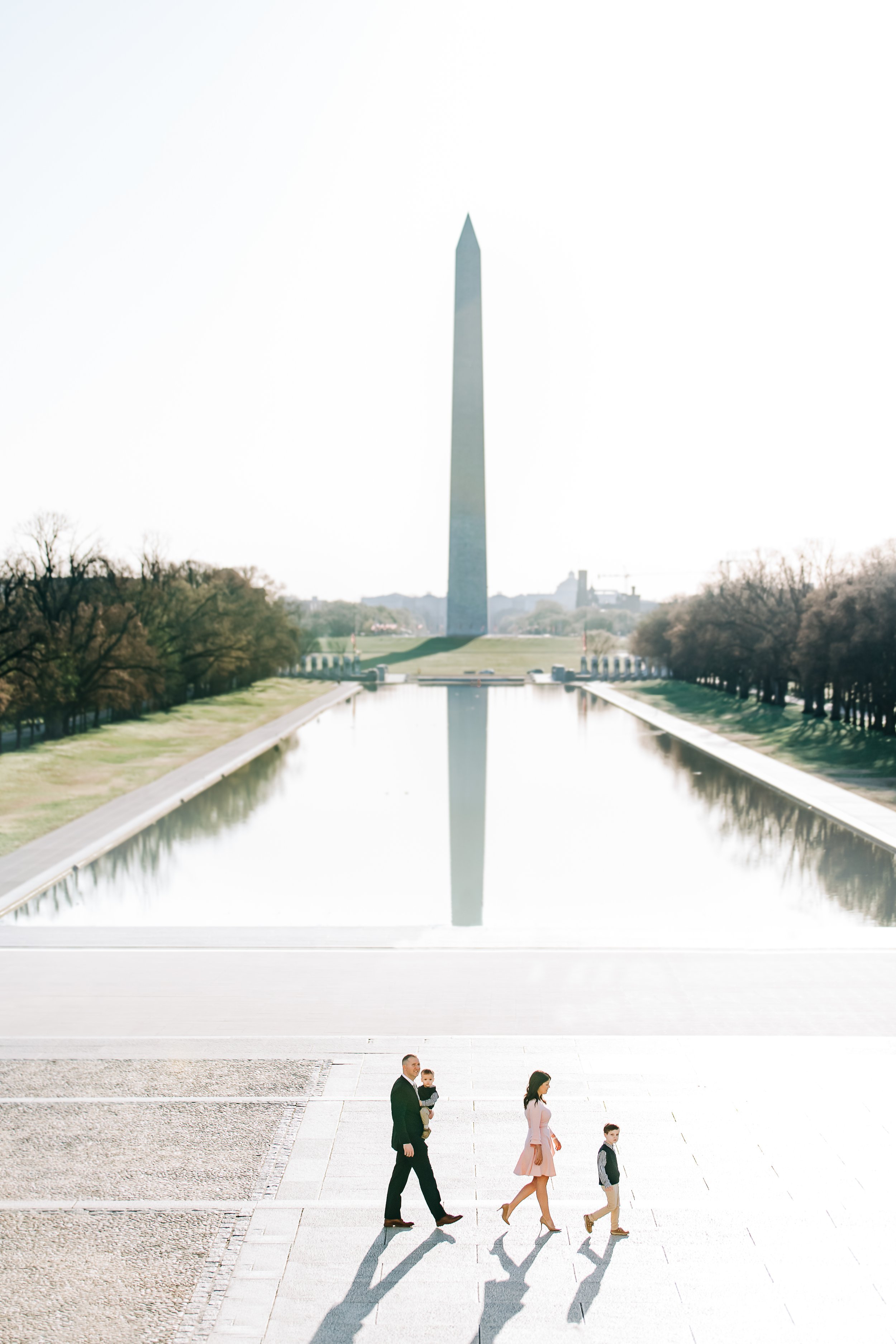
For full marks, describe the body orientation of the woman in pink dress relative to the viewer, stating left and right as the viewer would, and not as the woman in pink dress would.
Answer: facing to the right of the viewer

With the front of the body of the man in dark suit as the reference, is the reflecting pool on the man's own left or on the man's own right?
on the man's own left

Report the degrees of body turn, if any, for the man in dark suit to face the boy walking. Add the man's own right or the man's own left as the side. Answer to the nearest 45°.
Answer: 0° — they already face them

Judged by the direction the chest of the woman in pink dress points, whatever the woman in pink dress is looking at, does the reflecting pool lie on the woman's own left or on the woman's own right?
on the woman's own left

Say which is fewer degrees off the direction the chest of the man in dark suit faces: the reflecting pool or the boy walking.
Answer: the boy walking

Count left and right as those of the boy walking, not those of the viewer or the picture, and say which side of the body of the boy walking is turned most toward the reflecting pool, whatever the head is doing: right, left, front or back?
left

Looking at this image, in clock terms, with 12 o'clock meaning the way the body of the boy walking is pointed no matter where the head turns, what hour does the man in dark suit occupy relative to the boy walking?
The man in dark suit is roughly at 6 o'clock from the boy walking.

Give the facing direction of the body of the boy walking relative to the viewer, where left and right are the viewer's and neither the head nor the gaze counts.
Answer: facing to the right of the viewer

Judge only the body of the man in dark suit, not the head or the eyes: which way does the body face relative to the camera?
to the viewer's right

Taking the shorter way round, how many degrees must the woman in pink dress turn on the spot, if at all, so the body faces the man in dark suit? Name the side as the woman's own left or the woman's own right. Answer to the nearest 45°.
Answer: approximately 180°
